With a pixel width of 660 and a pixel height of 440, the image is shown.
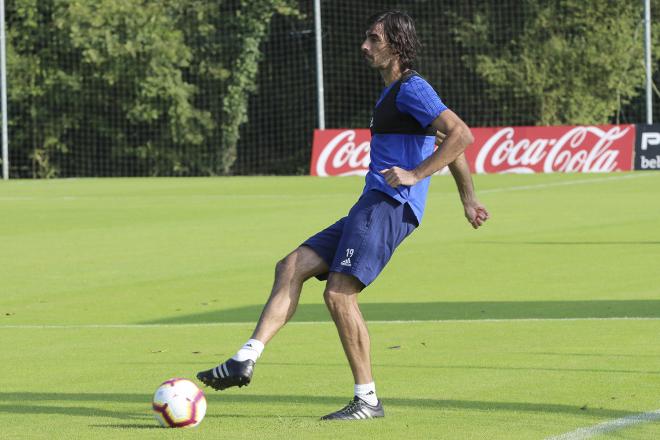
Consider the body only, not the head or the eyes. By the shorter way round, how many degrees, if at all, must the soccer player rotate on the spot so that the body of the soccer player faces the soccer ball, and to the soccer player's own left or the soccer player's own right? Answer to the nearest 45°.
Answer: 0° — they already face it

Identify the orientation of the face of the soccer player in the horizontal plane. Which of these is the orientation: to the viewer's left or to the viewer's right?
to the viewer's left

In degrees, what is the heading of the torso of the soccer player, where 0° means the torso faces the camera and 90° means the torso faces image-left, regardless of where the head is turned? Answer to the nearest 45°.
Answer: approximately 90°

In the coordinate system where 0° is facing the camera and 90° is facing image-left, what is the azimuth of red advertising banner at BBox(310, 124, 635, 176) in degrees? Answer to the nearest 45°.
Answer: approximately 0°

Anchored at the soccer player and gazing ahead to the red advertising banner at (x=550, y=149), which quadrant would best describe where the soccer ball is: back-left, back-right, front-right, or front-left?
back-left

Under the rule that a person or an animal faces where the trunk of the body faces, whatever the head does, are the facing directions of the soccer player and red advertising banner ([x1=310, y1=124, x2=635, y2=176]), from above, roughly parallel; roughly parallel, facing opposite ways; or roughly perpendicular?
roughly perpendicular

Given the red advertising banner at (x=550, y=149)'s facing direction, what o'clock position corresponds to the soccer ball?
The soccer ball is roughly at 12 o'clock from the red advertising banner.

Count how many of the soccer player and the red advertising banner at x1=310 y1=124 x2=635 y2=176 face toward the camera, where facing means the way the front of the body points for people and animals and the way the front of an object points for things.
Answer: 1

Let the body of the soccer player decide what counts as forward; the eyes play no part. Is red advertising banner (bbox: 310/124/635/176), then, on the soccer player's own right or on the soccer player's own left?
on the soccer player's own right

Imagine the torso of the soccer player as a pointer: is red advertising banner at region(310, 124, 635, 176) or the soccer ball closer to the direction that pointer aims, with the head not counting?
the soccer ball

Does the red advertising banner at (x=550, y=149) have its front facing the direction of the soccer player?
yes
